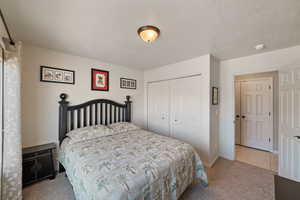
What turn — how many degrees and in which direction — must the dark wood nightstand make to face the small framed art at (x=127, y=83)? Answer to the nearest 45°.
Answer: approximately 45° to its left

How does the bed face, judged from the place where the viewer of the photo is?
facing the viewer and to the right of the viewer

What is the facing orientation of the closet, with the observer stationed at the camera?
facing the viewer and to the left of the viewer

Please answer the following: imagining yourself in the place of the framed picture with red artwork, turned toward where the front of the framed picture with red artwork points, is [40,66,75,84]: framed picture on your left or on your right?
on your right

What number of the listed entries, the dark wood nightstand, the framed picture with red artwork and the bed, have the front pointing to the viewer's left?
0

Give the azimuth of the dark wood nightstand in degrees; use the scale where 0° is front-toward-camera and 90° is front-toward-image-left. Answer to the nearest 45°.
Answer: approximately 315°
